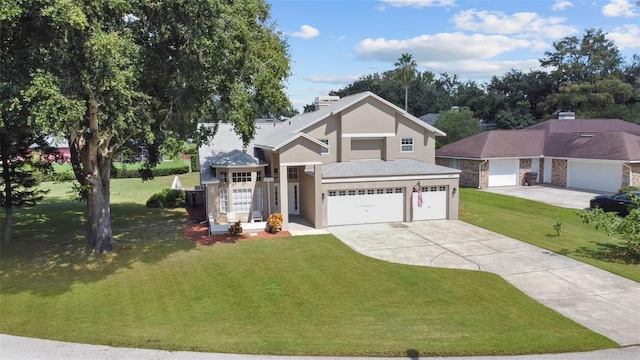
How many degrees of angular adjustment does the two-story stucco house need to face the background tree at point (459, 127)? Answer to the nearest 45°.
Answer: approximately 135° to its left

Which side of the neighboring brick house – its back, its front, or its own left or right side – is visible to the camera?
front

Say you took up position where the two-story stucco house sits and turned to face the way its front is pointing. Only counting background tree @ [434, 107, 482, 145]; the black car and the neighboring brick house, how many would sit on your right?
0

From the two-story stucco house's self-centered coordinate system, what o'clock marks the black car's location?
The black car is roughly at 9 o'clock from the two-story stucco house.

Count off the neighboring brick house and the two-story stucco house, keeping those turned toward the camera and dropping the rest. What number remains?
2

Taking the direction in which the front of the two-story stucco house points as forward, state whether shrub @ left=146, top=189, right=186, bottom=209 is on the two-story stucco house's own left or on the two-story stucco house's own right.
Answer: on the two-story stucco house's own right

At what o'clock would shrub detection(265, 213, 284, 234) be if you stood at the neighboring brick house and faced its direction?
The shrub is roughly at 1 o'clock from the neighboring brick house.

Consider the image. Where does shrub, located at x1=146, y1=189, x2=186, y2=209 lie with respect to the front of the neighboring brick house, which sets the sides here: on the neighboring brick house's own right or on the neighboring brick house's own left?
on the neighboring brick house's own right
